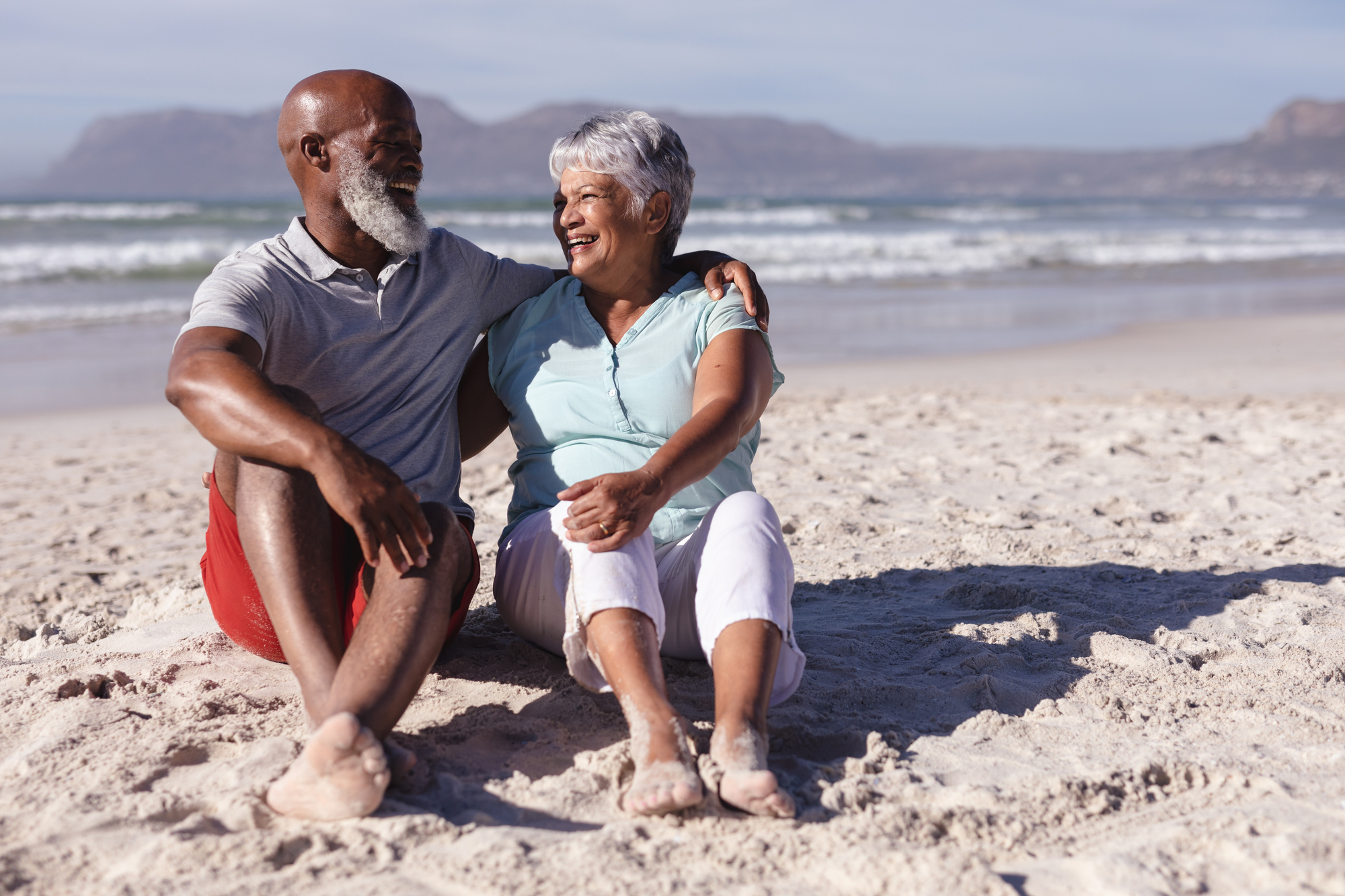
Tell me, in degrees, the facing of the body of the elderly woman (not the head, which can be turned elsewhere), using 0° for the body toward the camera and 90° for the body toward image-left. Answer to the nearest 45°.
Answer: approximately 0°
